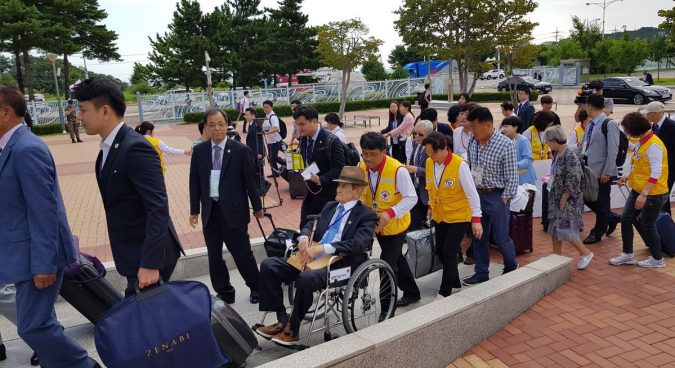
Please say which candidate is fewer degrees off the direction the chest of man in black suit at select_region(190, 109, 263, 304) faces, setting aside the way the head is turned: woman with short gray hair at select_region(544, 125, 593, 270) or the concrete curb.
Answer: the concrete curb

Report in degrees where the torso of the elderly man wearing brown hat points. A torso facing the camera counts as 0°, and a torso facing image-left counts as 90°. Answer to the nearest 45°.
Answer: approximately 45°

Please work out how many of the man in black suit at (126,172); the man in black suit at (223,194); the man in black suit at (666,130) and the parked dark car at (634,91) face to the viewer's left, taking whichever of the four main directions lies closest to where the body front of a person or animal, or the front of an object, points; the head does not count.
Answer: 2

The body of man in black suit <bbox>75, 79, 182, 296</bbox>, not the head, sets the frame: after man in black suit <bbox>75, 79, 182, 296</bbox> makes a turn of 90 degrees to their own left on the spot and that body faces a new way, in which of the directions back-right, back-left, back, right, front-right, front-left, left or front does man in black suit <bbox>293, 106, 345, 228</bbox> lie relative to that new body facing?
back-left

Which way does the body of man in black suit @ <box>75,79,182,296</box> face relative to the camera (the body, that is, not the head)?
to the viewer's left

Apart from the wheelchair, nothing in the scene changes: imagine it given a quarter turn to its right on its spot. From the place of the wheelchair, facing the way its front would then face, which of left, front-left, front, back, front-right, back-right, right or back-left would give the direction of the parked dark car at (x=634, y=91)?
right

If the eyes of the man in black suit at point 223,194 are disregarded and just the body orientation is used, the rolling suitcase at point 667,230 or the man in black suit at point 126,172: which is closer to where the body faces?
the man in black suit

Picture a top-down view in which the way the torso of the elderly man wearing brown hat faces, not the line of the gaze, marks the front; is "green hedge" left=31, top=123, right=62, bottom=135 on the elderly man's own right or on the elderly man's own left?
on the elderly man's own right

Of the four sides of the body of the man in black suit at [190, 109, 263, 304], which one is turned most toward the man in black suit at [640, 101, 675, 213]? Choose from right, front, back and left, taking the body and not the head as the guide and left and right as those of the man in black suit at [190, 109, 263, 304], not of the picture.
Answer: left

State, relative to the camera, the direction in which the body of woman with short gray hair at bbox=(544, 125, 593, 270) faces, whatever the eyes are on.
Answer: to the viewer's left

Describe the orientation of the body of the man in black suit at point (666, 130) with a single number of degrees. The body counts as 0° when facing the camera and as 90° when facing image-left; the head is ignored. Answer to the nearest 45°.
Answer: approximately 90°
